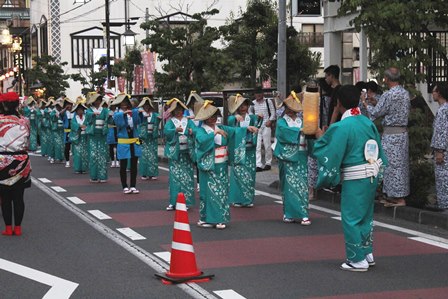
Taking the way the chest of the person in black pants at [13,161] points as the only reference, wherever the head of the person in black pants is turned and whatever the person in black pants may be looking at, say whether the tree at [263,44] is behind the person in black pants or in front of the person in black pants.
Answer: in front

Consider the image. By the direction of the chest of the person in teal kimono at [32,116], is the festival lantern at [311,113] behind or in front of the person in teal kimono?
in front

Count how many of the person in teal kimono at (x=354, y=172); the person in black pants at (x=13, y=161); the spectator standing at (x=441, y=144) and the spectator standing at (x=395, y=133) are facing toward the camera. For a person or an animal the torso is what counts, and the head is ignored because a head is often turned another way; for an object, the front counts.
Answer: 0

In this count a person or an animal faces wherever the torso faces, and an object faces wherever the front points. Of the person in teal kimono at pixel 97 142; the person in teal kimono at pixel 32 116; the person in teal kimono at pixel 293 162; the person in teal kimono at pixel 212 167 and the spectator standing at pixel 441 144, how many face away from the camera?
0

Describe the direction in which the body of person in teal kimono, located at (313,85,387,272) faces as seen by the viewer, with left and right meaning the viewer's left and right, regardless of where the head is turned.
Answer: facing away from the viewer and to the left of the viewer

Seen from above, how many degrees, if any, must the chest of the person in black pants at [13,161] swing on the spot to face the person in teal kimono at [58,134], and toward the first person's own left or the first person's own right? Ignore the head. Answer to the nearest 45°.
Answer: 0° — they already face them

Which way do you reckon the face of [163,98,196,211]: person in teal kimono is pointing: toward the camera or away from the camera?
toward the camera

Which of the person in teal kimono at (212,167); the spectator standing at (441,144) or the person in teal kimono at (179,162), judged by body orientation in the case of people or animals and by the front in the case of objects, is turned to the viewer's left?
the spectator standing

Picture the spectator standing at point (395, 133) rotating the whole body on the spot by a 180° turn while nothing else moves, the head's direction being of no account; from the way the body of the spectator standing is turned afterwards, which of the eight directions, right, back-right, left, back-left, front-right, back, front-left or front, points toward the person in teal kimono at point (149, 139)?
back

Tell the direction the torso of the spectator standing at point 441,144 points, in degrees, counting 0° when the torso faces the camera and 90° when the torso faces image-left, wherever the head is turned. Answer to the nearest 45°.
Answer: approximately 90°

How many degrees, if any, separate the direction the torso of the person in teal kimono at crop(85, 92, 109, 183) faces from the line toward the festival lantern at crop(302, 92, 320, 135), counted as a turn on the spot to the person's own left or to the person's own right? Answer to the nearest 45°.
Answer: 0° — they already face it

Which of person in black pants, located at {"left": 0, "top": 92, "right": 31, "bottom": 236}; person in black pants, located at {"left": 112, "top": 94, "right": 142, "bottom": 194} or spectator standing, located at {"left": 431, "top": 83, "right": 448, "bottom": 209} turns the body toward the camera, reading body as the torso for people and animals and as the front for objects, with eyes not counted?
person in black pants, located at {"left": 112, "top": 94, "right": 142, "bottom": 194}

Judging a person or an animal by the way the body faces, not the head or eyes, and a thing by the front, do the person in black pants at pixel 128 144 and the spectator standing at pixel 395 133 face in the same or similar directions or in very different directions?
very different directions

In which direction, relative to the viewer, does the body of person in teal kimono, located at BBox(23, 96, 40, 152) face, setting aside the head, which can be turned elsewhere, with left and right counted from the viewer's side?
facing the viewer

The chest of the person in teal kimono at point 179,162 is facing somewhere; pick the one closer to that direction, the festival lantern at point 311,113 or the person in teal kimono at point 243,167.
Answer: the festival lantern

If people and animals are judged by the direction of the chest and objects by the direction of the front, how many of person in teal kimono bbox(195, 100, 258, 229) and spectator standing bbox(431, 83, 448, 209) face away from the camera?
0
